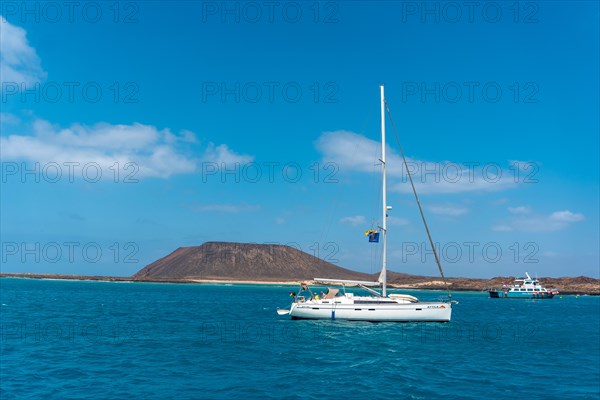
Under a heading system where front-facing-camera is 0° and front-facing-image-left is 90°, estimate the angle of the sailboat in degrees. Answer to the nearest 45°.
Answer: approximately 270°
